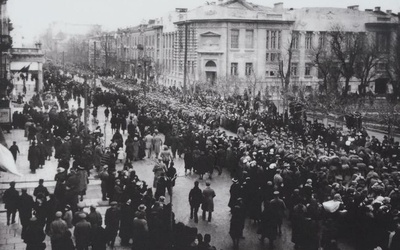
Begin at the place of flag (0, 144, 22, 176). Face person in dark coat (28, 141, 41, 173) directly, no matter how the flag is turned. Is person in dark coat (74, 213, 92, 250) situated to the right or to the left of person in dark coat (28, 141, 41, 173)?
right

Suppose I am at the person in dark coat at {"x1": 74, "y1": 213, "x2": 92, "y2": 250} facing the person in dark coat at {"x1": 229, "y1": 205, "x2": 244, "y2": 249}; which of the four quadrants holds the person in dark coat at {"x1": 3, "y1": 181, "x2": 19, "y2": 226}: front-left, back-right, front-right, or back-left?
back-left

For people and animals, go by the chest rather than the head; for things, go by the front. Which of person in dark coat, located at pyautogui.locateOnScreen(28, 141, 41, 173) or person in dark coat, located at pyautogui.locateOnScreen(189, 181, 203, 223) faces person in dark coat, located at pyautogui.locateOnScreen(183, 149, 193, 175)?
person in dark coat, located at pyautogui.locateOnScreen(189, 181, 203, 223)

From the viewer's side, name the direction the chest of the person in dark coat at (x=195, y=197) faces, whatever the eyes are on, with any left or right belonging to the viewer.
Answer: facing away from the viewer

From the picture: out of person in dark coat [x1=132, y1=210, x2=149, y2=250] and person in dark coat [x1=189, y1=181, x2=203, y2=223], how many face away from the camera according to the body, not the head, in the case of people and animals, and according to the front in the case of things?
2

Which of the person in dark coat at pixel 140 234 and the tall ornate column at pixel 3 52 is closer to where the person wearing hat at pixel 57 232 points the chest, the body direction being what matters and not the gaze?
the tall ornate column

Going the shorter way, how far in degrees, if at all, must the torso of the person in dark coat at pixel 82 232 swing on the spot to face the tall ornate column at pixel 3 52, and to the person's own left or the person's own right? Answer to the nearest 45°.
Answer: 0° — they already face it

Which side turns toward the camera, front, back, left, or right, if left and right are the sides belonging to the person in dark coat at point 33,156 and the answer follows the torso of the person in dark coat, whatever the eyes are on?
back

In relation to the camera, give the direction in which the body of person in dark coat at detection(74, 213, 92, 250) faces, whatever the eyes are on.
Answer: away from the camera

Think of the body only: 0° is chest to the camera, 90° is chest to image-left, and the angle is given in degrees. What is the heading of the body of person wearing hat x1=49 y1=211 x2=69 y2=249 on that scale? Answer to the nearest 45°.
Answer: approximately 180°

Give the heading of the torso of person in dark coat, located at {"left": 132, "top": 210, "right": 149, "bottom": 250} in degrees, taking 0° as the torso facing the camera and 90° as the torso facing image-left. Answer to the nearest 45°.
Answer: approximately 180°

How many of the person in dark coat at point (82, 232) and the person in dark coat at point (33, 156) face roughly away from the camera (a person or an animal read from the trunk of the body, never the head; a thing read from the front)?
2
